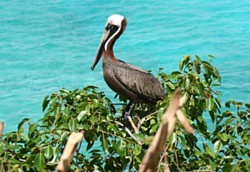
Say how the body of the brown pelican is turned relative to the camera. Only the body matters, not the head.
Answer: to the viewer's left
